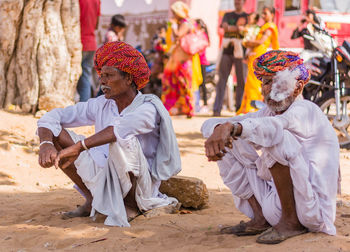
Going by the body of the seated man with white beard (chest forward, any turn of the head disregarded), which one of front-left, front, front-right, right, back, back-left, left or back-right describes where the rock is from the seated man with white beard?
right

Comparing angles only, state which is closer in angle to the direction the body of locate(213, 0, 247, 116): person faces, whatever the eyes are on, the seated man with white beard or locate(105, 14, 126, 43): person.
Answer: the seated man with white beard

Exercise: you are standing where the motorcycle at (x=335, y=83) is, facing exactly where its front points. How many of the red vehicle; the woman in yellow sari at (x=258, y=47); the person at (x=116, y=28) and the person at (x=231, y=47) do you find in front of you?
0

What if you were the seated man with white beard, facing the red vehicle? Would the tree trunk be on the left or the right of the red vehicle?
left

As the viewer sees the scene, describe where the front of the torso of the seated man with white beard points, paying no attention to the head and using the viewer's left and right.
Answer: facing the viewer and to the left of the viewer

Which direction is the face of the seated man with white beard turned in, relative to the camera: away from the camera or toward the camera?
toward the camera

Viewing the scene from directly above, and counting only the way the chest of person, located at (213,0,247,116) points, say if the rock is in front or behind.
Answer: in front

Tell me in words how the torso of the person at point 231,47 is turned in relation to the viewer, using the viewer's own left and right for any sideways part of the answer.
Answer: facing the viewer

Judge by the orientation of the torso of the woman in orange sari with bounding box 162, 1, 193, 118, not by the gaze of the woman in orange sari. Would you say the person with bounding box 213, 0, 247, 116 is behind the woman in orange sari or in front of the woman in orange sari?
behind
